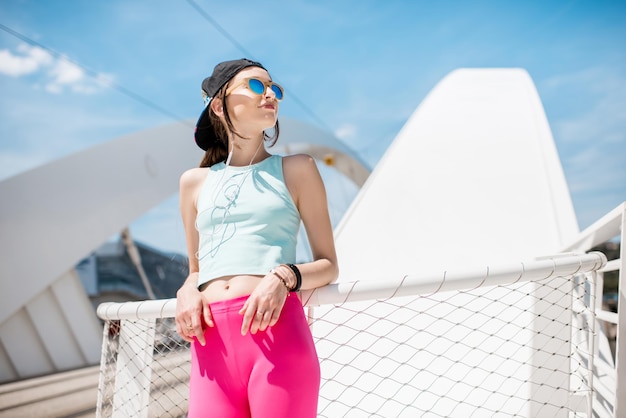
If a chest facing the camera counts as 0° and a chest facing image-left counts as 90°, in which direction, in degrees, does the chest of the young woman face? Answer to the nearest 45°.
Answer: approximately 0°

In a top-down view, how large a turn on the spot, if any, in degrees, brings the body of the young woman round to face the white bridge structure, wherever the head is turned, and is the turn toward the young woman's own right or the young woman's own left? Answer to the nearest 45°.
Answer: approximately 180°
